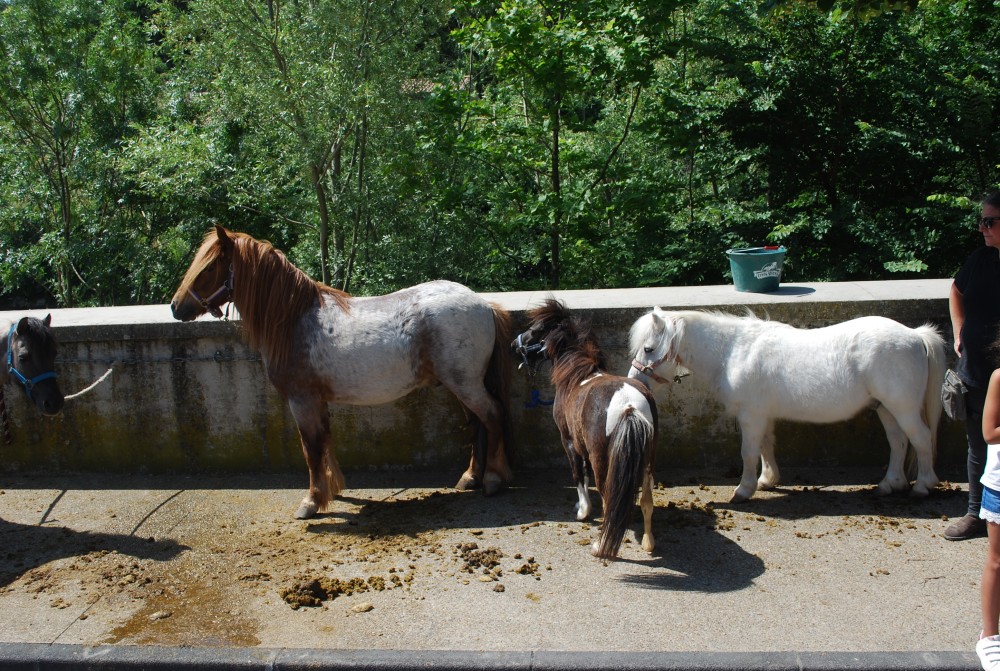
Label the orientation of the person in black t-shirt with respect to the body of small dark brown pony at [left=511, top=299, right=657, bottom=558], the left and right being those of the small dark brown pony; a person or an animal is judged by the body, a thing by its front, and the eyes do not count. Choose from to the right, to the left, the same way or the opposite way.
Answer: to the left

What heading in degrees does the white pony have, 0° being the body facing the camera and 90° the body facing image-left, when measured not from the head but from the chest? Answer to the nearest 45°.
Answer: approximately 90°

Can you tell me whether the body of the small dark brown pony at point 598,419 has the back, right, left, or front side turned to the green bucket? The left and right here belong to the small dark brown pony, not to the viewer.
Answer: right

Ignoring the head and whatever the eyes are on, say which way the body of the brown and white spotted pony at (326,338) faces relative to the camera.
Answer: to the viewer's left

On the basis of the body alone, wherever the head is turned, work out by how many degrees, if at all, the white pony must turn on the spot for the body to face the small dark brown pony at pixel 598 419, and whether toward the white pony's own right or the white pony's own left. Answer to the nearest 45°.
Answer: approximately 45° to the white pony's own left

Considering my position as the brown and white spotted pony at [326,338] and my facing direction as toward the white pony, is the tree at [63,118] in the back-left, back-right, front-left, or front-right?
back-left

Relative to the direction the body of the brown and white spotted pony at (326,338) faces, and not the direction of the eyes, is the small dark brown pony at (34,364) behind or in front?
in front

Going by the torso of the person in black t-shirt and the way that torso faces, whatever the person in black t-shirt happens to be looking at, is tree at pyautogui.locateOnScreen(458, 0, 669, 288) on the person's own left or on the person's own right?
on the person's own right

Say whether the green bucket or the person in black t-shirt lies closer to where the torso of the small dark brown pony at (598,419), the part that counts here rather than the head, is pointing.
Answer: the green bucket

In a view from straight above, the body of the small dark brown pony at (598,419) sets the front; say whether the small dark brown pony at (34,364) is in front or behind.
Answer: in front

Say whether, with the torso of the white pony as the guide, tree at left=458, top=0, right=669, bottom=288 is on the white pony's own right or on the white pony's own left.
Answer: on the white pony's own right

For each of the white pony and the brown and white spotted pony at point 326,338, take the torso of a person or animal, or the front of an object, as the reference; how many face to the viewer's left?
2

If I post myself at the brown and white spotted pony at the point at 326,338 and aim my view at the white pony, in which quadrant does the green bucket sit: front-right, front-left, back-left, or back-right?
front-left

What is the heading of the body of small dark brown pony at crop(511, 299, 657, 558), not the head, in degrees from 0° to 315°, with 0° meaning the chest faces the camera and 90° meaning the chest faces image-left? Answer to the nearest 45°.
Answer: approximately 135°

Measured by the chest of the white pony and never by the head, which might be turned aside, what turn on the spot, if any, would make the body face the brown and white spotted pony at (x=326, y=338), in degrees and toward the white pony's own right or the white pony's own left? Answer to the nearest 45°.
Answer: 0° — it already faces it

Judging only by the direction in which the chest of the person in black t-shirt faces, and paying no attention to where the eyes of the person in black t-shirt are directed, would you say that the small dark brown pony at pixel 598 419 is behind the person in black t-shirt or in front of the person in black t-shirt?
in front
